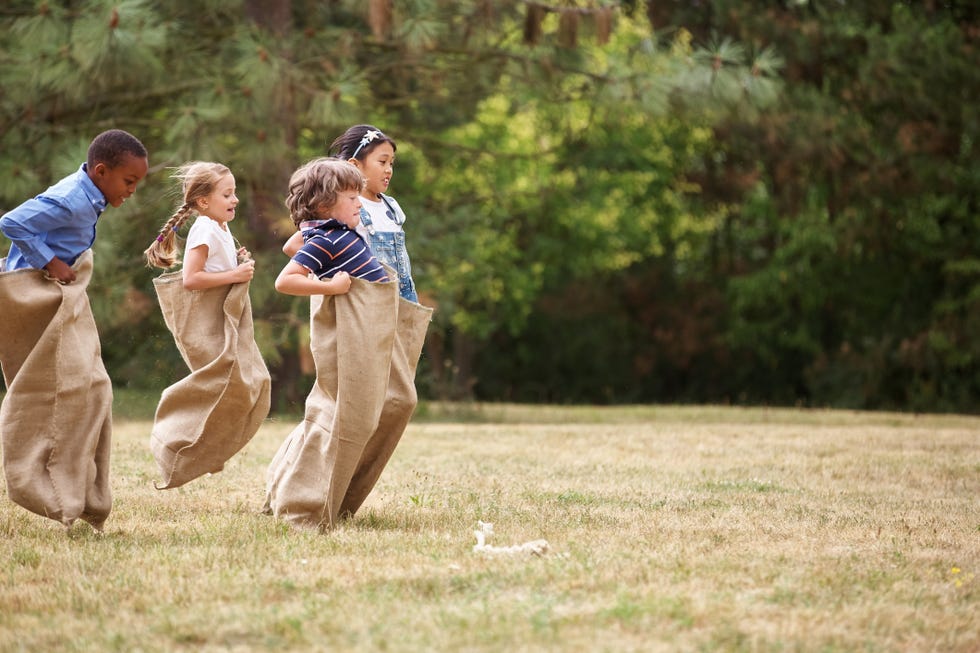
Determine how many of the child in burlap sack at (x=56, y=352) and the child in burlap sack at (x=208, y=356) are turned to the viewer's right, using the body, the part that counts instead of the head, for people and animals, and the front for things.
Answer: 2

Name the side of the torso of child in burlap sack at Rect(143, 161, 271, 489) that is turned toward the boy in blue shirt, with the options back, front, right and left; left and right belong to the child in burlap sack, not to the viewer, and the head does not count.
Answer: back

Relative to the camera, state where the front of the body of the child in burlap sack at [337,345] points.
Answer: to the viewer's right

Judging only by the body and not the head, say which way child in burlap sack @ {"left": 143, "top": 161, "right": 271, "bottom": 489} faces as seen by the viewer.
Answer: to the viewer's right

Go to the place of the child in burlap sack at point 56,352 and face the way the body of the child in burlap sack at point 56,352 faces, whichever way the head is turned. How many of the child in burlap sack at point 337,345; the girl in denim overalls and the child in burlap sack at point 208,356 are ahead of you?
3

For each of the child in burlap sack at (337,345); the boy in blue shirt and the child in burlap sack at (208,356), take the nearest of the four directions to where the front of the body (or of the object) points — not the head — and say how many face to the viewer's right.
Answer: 3

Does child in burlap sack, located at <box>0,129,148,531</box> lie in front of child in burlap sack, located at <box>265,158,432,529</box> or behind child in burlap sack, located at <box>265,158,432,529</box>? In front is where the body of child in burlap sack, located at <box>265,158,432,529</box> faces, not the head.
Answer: behind

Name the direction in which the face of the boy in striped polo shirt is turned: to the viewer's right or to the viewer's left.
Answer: to the viewer's right

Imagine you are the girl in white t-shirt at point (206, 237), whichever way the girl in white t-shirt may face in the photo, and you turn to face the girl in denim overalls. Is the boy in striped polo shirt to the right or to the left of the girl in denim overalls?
right

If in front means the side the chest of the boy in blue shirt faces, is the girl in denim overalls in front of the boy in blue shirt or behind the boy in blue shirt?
in front

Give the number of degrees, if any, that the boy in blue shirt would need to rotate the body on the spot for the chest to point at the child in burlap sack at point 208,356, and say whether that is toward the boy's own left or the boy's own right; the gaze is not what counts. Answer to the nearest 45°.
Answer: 0° — they already face them

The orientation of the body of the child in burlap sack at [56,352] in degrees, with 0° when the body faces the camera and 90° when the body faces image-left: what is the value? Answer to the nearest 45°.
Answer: approximately 270°

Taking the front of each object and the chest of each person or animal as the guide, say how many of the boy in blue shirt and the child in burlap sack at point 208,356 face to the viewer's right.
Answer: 2

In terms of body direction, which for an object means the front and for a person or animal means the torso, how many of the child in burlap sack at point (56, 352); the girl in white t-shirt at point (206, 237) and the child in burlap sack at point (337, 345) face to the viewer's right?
3

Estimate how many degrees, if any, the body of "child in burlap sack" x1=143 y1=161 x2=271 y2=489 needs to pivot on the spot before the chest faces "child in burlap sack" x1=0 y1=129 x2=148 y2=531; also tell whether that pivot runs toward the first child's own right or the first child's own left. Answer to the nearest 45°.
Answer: approximately 180°
